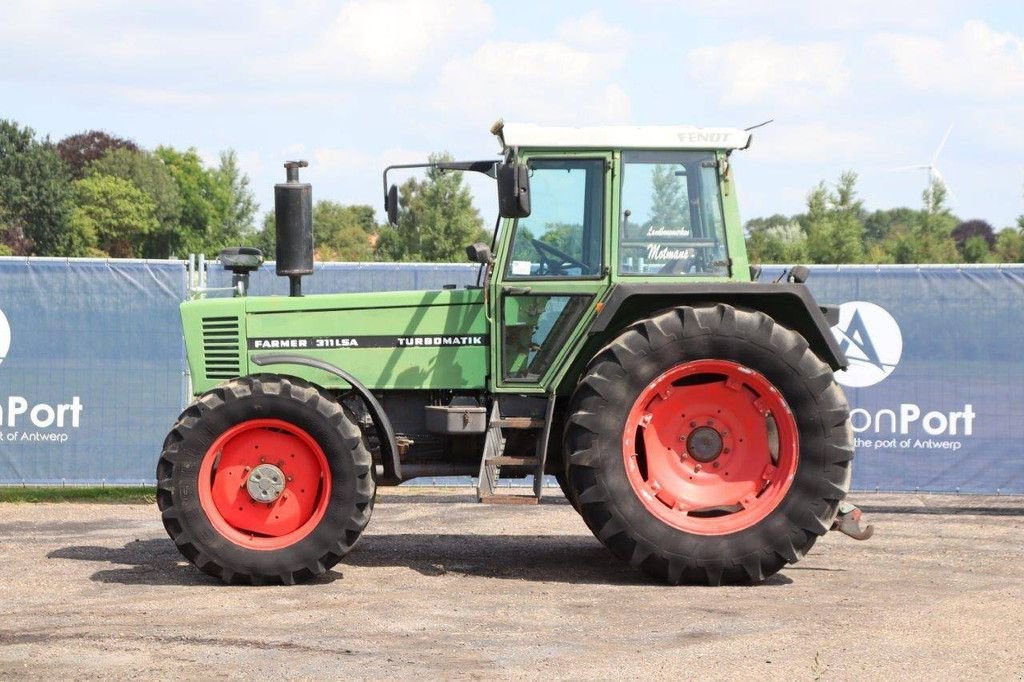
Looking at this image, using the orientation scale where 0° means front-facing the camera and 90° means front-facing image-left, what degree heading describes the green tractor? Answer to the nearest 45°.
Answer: approximately 90°

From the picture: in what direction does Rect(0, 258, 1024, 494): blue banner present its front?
toward the camera

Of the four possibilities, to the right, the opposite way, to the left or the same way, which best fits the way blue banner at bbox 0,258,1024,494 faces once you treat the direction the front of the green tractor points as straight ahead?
to the left

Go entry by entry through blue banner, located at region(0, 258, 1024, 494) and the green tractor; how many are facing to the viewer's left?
1

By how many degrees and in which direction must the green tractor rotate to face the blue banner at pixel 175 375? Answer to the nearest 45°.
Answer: approximately 45° to its right
